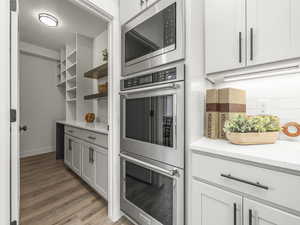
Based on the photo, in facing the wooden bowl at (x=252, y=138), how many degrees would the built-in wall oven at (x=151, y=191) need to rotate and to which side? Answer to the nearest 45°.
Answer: approximately 135° to its left

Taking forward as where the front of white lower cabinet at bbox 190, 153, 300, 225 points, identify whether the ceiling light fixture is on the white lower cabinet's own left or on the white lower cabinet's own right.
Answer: on the white lower cabinet's own right

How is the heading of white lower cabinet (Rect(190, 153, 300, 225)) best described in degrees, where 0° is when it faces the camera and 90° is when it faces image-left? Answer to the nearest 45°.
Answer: approximately 45°

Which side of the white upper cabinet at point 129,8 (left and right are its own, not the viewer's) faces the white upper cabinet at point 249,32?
left
